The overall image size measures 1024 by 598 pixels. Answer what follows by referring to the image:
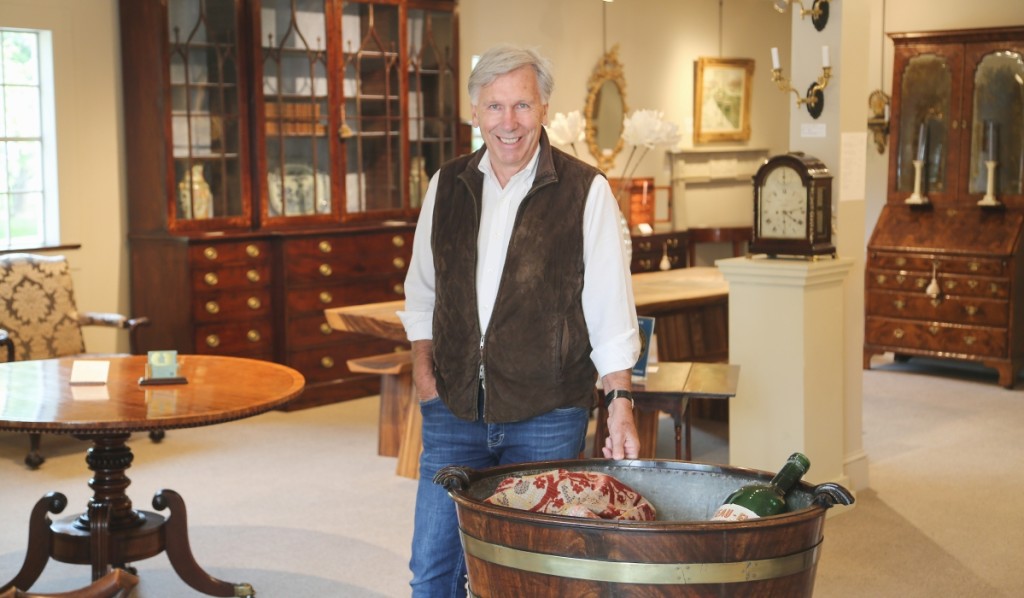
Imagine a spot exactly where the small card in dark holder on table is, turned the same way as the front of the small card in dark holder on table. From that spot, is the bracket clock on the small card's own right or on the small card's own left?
on the small card's own left

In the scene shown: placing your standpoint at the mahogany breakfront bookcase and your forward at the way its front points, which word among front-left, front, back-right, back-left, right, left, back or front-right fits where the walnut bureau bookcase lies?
front-left

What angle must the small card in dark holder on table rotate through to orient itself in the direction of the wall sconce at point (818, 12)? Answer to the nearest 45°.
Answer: approximately 90° to its left

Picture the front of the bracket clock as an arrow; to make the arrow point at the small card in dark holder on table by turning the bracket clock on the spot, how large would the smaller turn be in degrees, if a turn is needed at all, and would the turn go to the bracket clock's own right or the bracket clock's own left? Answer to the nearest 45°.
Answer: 0° — it already faces it

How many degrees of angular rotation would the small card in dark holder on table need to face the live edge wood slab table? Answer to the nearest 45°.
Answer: approximately 135° to its left

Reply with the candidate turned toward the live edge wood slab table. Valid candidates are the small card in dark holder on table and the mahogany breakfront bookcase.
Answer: the mahogany breakfront bookcase

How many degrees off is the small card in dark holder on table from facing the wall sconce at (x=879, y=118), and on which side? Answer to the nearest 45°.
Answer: approximately 135° to its left

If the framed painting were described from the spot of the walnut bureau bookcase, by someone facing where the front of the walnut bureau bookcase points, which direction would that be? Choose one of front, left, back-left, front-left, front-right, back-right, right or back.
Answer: right

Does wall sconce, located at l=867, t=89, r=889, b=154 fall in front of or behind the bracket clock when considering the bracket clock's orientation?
behind
